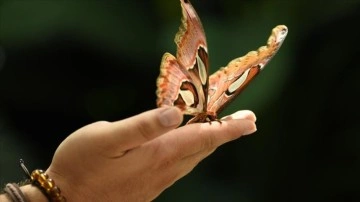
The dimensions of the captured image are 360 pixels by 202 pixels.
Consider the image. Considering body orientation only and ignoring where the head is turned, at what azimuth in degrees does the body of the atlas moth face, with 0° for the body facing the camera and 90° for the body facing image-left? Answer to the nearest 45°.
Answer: approximately 315°
